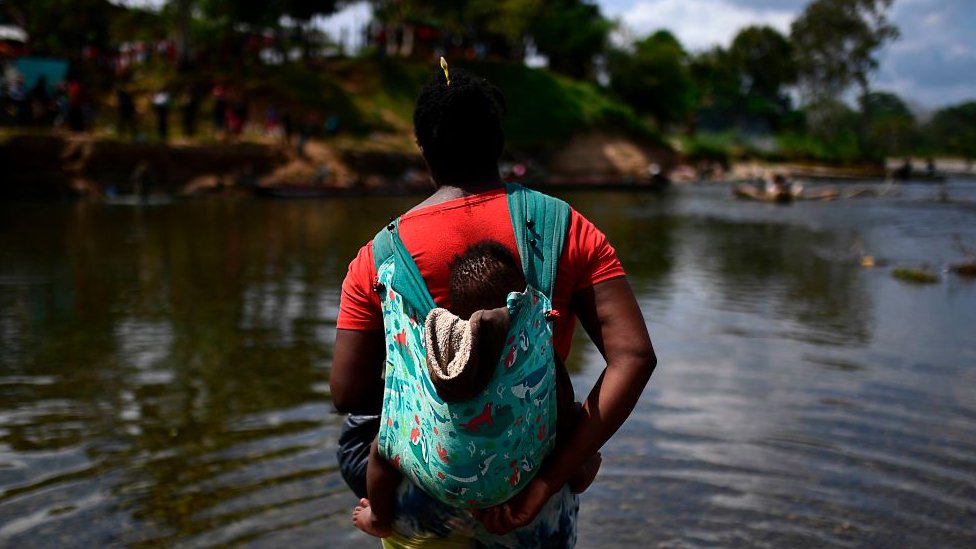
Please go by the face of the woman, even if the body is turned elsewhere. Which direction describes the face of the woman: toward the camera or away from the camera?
away from the camera

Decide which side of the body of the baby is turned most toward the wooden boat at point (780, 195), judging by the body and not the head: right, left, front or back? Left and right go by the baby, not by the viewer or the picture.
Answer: front

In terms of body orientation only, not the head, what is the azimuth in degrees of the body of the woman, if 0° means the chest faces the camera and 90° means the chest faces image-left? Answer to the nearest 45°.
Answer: approximately 180°

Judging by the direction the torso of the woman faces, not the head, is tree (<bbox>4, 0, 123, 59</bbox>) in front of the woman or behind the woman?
in front

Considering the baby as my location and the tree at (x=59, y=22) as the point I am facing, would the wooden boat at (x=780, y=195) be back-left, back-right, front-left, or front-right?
front-right

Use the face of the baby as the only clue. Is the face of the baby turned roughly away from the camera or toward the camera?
away from the camera

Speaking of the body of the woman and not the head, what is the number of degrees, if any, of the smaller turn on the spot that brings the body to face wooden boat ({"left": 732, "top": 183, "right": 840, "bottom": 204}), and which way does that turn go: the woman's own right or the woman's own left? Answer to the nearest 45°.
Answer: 0° — they already face it

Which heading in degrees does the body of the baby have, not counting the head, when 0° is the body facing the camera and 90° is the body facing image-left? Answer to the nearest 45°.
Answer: approximately 180°
